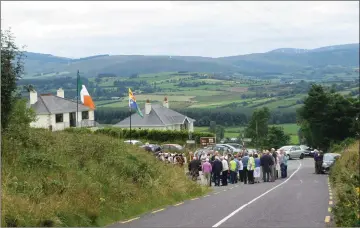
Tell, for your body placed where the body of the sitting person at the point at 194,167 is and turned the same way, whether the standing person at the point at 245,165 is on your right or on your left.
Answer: on your right

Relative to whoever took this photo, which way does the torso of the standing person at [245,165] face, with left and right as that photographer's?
facing away from the viewer and to the left of the viewer

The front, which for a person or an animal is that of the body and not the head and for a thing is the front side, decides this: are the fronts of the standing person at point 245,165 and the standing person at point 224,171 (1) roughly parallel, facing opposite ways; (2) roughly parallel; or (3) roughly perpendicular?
roughly parallel

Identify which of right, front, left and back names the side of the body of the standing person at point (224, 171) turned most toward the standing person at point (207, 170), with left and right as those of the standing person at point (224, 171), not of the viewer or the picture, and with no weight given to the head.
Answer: left

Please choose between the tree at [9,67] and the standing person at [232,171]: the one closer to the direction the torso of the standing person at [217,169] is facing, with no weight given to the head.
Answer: the standing person

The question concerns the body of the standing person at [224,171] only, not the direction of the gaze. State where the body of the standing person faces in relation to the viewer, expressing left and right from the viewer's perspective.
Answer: facing away from the viewer and to the left of the viewer

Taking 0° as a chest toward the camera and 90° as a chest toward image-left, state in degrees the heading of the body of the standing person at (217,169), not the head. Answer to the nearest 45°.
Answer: approximately 180°

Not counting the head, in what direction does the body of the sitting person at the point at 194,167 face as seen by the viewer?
away from the camera

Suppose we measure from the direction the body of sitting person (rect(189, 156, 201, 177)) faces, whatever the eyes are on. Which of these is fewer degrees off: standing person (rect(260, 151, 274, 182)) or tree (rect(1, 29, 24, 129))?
the standing person

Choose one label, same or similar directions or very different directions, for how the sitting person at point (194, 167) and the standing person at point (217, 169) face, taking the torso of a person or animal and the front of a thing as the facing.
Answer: same or similar directions

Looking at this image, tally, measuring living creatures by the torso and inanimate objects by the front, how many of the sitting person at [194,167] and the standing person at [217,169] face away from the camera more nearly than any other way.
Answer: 2

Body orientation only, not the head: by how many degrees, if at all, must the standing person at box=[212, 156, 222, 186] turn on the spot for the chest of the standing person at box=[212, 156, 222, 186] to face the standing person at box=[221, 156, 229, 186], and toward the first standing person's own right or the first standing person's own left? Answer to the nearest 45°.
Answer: approximately 45° to the first standing person's own right

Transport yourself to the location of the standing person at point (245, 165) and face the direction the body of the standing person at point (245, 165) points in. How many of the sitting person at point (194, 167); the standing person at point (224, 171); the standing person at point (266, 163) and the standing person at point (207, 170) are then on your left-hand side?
3

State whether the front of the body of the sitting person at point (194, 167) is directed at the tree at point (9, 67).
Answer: no
